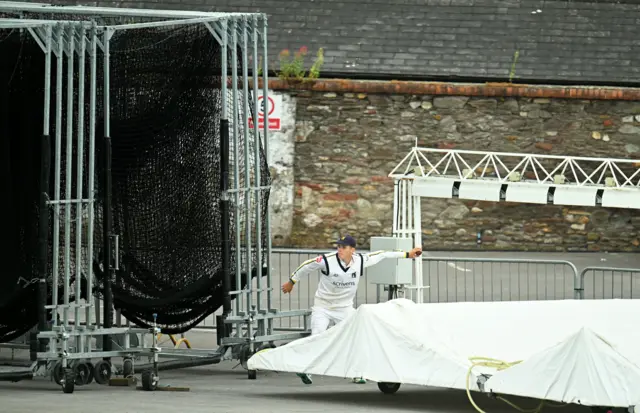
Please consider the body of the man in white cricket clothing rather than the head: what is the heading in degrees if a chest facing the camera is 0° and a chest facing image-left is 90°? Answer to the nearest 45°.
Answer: approximately 0°

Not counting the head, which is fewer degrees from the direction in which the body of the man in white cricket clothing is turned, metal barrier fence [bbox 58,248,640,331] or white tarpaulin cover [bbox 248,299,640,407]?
the white tarpaulin cover

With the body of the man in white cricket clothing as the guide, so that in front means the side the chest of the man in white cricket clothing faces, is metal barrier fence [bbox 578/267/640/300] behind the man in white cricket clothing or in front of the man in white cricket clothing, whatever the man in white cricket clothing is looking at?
behind

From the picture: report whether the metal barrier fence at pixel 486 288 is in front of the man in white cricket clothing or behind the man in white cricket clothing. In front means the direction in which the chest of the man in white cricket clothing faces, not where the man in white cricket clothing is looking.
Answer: behind

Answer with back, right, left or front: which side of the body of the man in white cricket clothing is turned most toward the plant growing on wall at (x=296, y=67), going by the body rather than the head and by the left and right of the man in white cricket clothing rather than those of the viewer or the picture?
back

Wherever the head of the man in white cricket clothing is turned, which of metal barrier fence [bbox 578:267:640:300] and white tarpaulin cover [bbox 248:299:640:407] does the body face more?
the white tarpaulin cover

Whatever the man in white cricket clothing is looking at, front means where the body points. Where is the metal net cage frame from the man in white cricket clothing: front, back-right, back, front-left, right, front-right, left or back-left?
right

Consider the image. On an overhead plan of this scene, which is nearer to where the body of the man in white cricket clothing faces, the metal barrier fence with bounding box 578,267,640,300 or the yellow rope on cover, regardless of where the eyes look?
the yellow rope on cover

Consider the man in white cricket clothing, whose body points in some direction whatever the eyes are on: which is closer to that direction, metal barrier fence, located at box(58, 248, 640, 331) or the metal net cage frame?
the metal net cage frame

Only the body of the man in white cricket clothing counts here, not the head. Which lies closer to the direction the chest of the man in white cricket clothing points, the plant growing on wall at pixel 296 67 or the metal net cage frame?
the metal net cage frame

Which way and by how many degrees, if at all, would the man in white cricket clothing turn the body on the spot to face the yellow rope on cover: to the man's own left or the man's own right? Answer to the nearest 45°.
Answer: approximately 45° to the man's own left
